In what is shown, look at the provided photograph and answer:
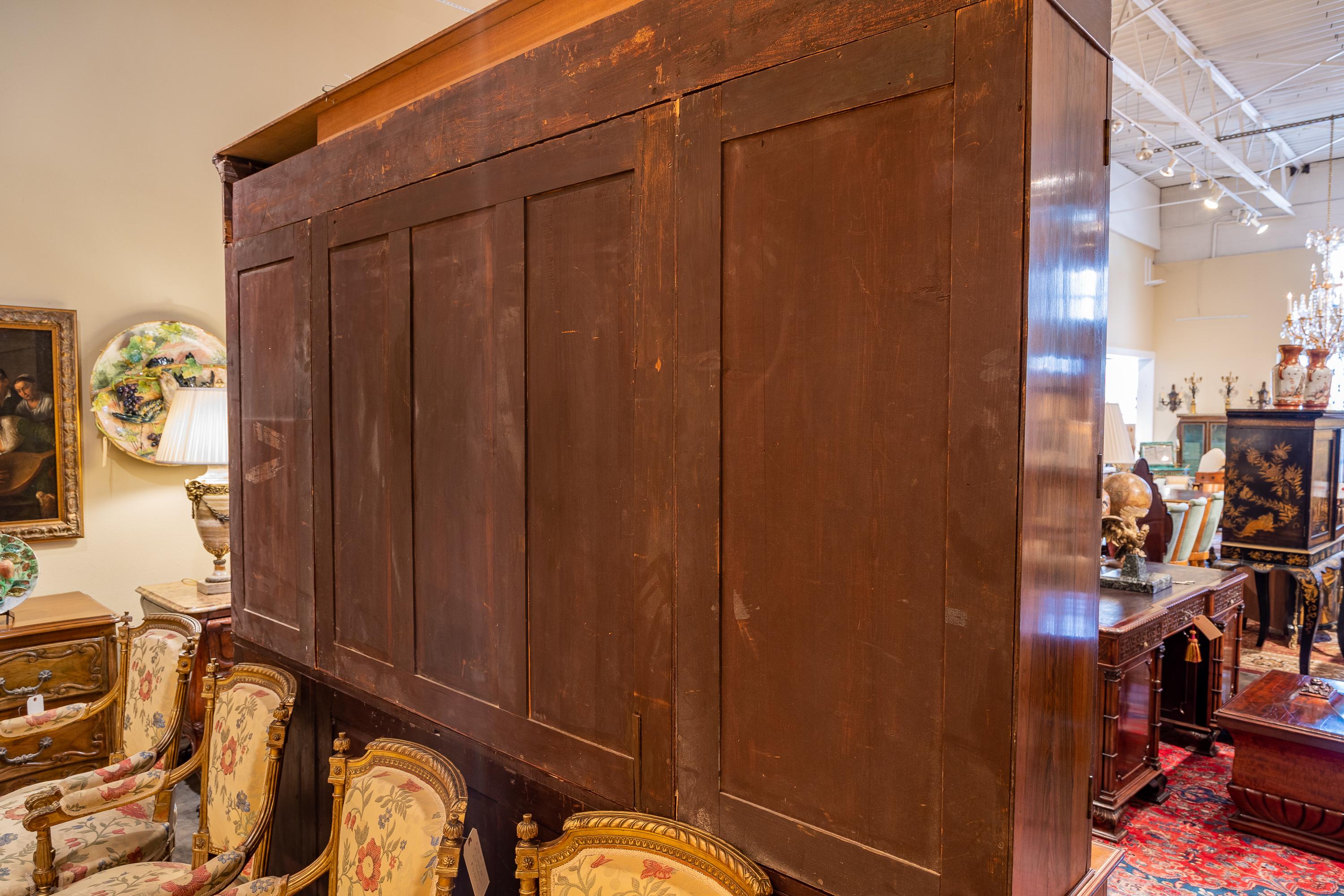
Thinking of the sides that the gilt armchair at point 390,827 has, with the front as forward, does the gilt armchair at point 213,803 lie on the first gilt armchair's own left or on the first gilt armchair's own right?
on the first gilt armchair's own right

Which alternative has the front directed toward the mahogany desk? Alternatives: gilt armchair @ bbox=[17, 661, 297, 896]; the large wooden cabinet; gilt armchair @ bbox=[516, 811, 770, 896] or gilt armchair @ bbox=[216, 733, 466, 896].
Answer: the large wooden cabinet

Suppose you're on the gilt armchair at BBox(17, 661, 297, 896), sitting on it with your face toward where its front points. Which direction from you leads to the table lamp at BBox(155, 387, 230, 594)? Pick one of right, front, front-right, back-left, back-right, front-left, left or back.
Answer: back-right

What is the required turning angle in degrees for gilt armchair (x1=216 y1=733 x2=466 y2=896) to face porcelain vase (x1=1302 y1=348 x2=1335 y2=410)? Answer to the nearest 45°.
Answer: approximately 135° to its left

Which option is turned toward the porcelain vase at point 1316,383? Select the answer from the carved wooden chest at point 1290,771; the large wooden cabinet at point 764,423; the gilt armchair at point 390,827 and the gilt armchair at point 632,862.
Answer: the large wooden cabinet

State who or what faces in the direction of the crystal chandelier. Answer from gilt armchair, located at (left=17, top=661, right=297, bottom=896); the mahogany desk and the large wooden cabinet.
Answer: the large wooden cabinet

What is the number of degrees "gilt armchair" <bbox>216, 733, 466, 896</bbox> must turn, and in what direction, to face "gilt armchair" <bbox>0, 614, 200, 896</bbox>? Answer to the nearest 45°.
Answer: approximately 90° to its right

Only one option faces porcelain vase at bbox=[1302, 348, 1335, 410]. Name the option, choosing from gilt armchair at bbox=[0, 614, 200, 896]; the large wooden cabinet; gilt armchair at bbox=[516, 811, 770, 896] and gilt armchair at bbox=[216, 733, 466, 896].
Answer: the large wooden cabinet

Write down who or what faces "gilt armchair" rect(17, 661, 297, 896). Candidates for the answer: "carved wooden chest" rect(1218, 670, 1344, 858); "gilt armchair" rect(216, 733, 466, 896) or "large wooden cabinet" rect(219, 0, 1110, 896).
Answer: the carved wooden chest

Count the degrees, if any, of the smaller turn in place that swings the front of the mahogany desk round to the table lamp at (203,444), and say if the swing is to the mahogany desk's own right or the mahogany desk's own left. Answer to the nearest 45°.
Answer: approximately 90° to the mahogany desk's own right

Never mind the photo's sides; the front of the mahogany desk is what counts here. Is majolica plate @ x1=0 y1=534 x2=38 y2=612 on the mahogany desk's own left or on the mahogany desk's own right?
on the mahogany desk's own right

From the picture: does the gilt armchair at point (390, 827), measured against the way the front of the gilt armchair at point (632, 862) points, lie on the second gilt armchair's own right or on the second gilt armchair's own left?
on the second gilt armchair's own right

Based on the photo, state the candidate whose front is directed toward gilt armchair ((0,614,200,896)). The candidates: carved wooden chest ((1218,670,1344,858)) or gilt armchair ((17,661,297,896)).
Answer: the carved wooden chest

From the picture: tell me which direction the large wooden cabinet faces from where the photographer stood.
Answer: facing away from the viewer and to the right of the viewer
